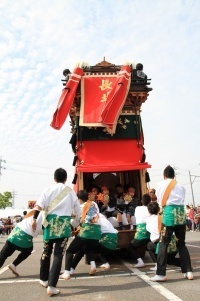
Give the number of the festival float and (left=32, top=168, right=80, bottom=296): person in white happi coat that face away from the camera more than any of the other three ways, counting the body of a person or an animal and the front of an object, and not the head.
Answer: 1

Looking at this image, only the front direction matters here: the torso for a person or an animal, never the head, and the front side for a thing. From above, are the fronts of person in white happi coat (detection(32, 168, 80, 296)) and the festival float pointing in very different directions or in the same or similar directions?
very different directions

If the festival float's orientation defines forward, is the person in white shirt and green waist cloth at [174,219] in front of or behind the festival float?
in front

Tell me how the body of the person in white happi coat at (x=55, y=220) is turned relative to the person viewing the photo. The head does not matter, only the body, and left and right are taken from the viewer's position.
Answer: facing away from the viewer

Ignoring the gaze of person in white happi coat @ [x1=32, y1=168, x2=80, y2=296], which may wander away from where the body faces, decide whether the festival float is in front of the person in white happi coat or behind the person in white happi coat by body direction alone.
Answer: in front

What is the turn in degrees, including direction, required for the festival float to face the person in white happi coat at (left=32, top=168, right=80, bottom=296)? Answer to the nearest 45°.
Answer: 0° — it already faces them

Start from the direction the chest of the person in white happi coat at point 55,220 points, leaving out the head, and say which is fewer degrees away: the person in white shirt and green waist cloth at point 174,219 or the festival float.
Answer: the festival float

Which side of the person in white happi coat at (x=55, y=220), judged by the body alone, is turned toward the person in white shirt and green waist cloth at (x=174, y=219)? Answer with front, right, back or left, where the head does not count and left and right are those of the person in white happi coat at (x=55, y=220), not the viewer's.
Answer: right
